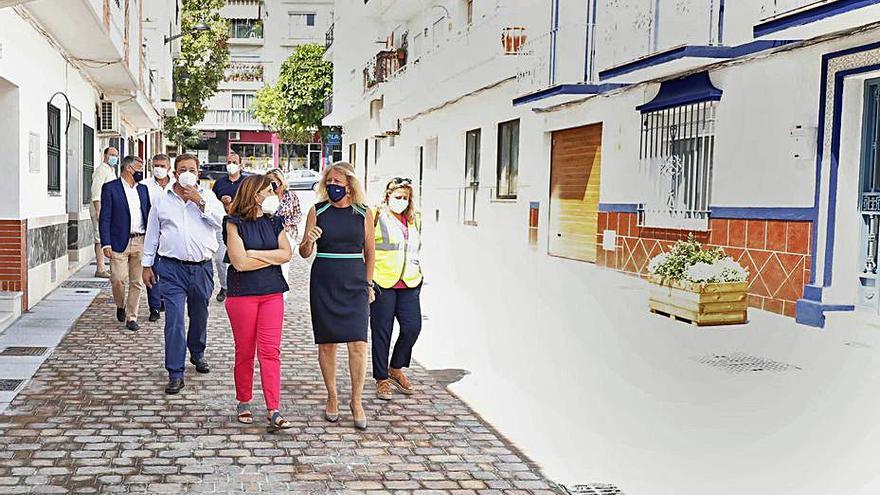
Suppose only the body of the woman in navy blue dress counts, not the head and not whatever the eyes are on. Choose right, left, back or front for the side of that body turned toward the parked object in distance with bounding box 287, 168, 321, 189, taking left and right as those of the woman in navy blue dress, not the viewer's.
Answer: back

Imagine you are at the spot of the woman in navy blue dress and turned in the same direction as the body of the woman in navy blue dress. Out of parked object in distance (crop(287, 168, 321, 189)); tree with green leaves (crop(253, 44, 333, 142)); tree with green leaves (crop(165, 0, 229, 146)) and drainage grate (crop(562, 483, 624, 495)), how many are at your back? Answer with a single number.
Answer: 3

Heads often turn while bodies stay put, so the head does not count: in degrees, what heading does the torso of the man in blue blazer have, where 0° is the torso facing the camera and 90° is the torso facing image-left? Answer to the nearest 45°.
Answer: approximately 315°

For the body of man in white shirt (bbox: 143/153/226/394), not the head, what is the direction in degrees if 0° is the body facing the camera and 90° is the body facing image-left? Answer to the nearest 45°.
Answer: approximately 0°

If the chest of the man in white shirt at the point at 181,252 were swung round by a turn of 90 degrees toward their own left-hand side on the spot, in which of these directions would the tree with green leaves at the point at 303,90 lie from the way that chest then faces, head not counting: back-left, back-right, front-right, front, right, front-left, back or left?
left

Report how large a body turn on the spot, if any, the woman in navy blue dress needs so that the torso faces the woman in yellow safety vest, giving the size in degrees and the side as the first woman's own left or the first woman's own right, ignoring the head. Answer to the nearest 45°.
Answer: approximately 135° to the first woman's own left

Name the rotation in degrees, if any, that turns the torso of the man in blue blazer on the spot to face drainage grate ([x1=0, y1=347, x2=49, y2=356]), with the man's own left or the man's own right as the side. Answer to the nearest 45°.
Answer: approximately 90° to the man's own right

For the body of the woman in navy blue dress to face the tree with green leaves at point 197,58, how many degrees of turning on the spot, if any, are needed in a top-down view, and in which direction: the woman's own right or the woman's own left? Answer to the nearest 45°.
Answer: approximately 180°

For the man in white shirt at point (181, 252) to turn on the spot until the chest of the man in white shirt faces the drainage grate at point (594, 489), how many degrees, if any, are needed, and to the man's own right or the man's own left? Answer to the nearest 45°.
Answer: approximately 45° to the man's own left

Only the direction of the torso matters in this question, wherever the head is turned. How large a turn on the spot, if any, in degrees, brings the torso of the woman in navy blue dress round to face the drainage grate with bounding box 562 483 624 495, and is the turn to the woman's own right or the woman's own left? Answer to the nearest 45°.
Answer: approximately 45° to the woman's own left

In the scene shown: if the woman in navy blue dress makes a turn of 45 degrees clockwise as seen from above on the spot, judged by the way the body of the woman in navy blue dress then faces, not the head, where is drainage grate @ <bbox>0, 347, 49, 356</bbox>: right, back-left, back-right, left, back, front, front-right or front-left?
right

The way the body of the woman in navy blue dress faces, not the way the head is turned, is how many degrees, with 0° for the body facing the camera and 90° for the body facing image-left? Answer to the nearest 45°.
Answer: approximately 0°

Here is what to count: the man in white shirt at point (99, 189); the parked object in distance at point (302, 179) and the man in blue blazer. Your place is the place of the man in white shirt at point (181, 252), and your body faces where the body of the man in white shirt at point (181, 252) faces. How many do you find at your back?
3
